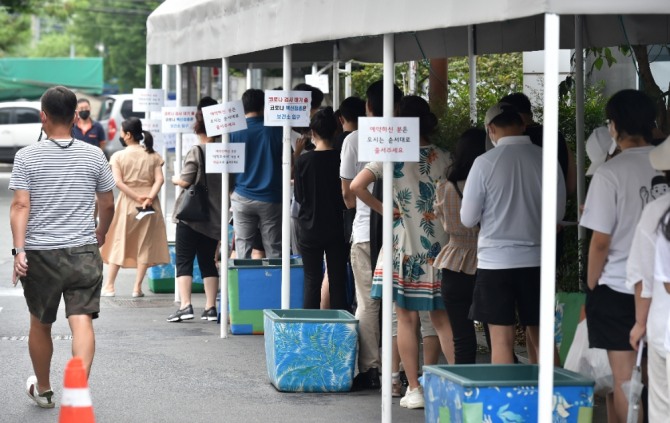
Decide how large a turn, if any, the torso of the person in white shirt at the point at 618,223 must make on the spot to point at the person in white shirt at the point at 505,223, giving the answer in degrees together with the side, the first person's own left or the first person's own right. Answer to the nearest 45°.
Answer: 0° — they already face them

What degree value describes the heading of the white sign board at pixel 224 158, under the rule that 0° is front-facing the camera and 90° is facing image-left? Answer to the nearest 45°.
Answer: approximately 0°

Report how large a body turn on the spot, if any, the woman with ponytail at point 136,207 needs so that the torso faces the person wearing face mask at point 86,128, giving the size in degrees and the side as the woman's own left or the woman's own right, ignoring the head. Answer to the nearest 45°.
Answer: approximately 45° to the woman's own right

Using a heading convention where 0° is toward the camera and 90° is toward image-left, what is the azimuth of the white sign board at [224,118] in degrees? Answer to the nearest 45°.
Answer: approximately 0°

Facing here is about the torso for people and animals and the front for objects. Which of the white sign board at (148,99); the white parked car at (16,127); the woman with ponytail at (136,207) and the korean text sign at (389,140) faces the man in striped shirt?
the white sign board
